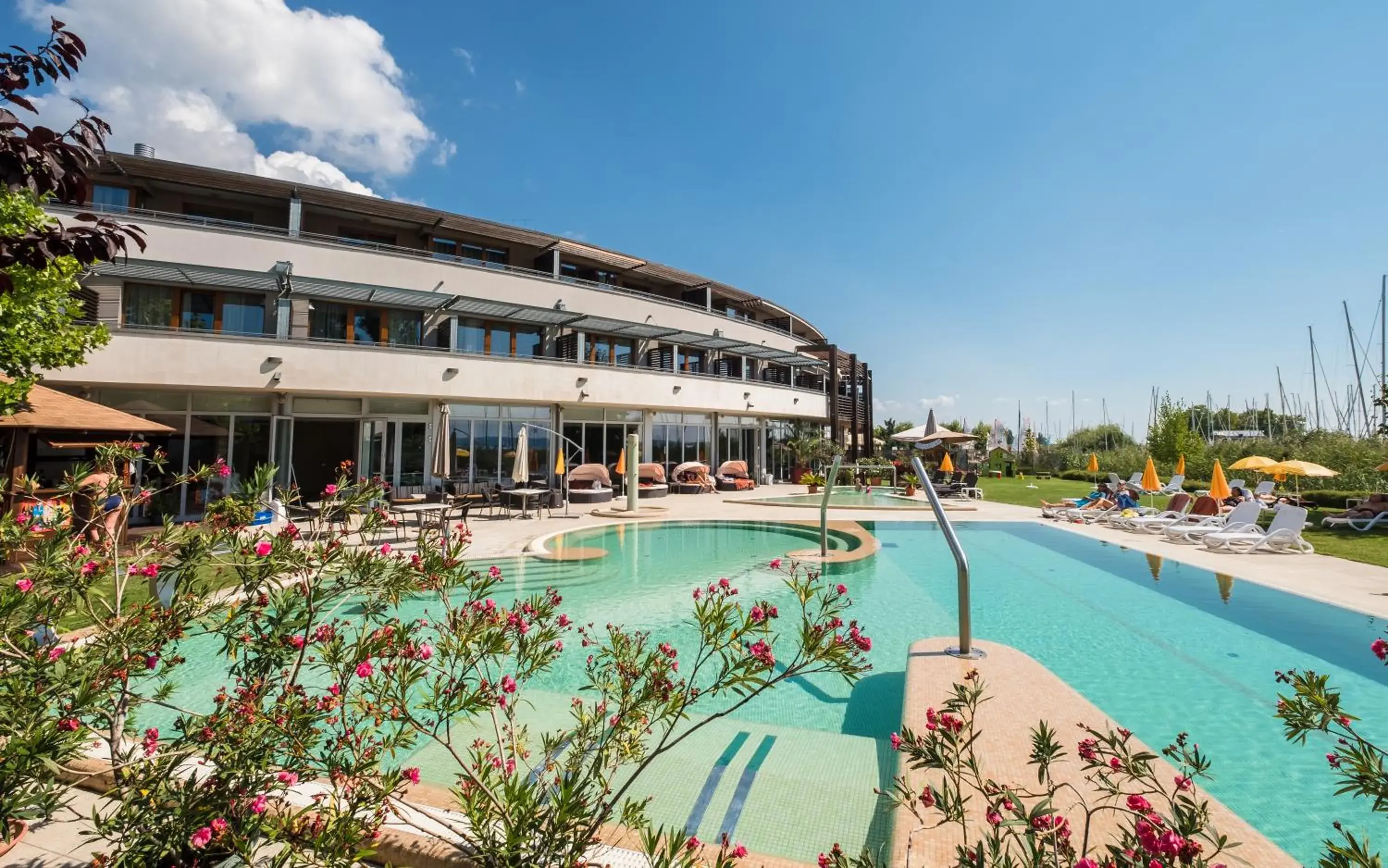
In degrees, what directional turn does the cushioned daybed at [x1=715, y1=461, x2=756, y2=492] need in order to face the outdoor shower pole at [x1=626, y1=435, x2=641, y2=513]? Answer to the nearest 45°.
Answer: approximately 45° to its right

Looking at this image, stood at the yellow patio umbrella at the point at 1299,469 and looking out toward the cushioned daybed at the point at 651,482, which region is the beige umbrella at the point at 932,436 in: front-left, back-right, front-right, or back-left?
front-right

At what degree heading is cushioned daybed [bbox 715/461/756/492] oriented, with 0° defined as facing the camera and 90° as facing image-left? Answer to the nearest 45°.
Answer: approximately 315°

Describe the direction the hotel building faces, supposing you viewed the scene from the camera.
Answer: facing the viewer and to the right of the viewer

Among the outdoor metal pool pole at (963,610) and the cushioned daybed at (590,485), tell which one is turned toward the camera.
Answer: the cushioned daybed

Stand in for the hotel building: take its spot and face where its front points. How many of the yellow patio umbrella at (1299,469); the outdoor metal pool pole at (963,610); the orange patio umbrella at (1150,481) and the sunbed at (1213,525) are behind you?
0

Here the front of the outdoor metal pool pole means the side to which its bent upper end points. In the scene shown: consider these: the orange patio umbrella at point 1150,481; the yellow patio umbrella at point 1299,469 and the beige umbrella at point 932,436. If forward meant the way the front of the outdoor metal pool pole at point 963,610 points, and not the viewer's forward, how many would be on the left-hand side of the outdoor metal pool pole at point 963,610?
0

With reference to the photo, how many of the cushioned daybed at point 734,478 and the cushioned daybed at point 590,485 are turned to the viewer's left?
0

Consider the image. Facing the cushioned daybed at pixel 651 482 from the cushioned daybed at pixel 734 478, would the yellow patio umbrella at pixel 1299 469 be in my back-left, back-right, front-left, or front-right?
back-left
